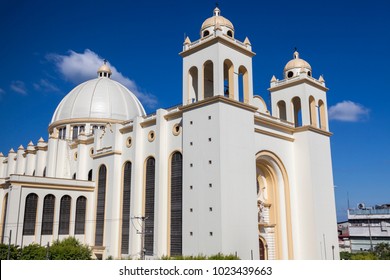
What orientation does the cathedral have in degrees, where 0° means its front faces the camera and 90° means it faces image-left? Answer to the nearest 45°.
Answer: approximately 315°
